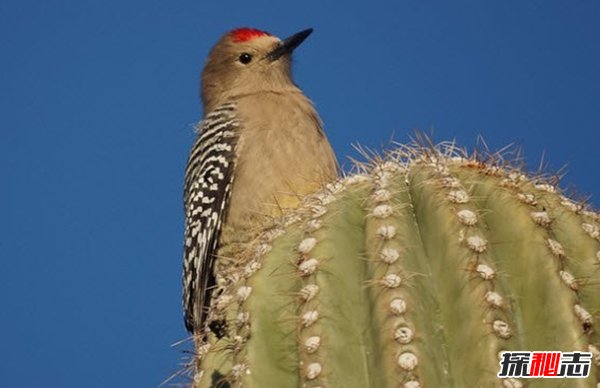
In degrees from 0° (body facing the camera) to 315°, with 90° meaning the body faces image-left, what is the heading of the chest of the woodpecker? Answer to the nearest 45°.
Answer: approximately 315°
